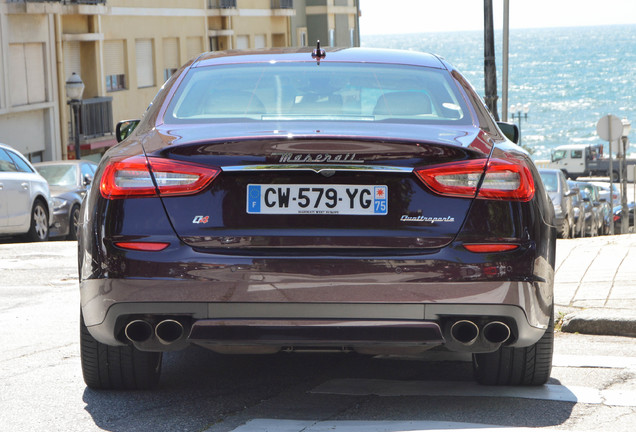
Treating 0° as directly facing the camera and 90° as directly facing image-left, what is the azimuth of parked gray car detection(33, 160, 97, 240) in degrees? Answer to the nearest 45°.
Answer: approximately 45°

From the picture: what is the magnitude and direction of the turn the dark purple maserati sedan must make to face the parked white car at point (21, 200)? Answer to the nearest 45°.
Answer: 0° — it already faces it

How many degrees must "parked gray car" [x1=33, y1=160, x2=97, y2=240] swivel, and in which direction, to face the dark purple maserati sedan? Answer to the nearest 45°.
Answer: approximately 45° to its left

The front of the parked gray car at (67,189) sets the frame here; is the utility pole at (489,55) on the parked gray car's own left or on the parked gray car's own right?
on the parked gray car's own left

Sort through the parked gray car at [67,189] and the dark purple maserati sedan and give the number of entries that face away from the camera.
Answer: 1

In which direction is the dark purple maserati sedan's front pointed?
away from the camera

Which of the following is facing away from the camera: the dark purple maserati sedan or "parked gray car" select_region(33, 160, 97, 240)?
the dark purple maserati sedan

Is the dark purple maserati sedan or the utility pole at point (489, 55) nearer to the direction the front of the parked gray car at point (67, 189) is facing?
the dark purple maserati sedan

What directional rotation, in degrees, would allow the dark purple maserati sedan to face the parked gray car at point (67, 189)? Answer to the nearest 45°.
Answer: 0° — it already faces it

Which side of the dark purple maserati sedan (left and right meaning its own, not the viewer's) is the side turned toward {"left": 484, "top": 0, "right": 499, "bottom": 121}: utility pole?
front
